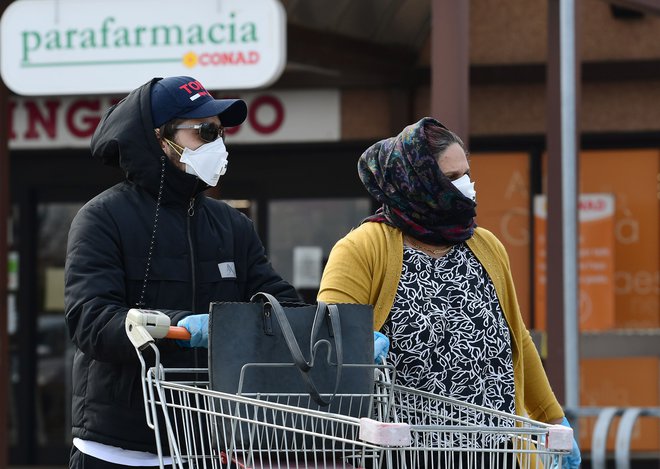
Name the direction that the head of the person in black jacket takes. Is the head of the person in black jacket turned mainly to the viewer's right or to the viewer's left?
to the viewer's right

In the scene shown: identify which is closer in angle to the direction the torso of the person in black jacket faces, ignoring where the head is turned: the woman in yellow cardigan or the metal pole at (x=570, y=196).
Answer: the woman in yellow cardigan

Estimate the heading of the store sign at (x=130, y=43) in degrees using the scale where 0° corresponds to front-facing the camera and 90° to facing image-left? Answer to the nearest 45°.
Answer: approximately 0°

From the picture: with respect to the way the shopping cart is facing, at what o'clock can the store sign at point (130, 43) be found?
The store sign is roughly at 7 o'clock from the shopping cart.

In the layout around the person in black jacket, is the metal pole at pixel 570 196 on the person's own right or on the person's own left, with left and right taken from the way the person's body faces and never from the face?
on the person's own left

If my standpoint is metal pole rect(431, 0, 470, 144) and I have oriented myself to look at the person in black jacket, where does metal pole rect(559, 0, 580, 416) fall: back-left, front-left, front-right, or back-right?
back-left

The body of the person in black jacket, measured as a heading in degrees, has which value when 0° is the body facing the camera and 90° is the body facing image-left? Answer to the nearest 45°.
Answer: approximately 315°

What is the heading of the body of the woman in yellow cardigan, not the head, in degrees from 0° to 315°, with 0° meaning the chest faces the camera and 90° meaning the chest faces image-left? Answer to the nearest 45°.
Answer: approximately 315°
